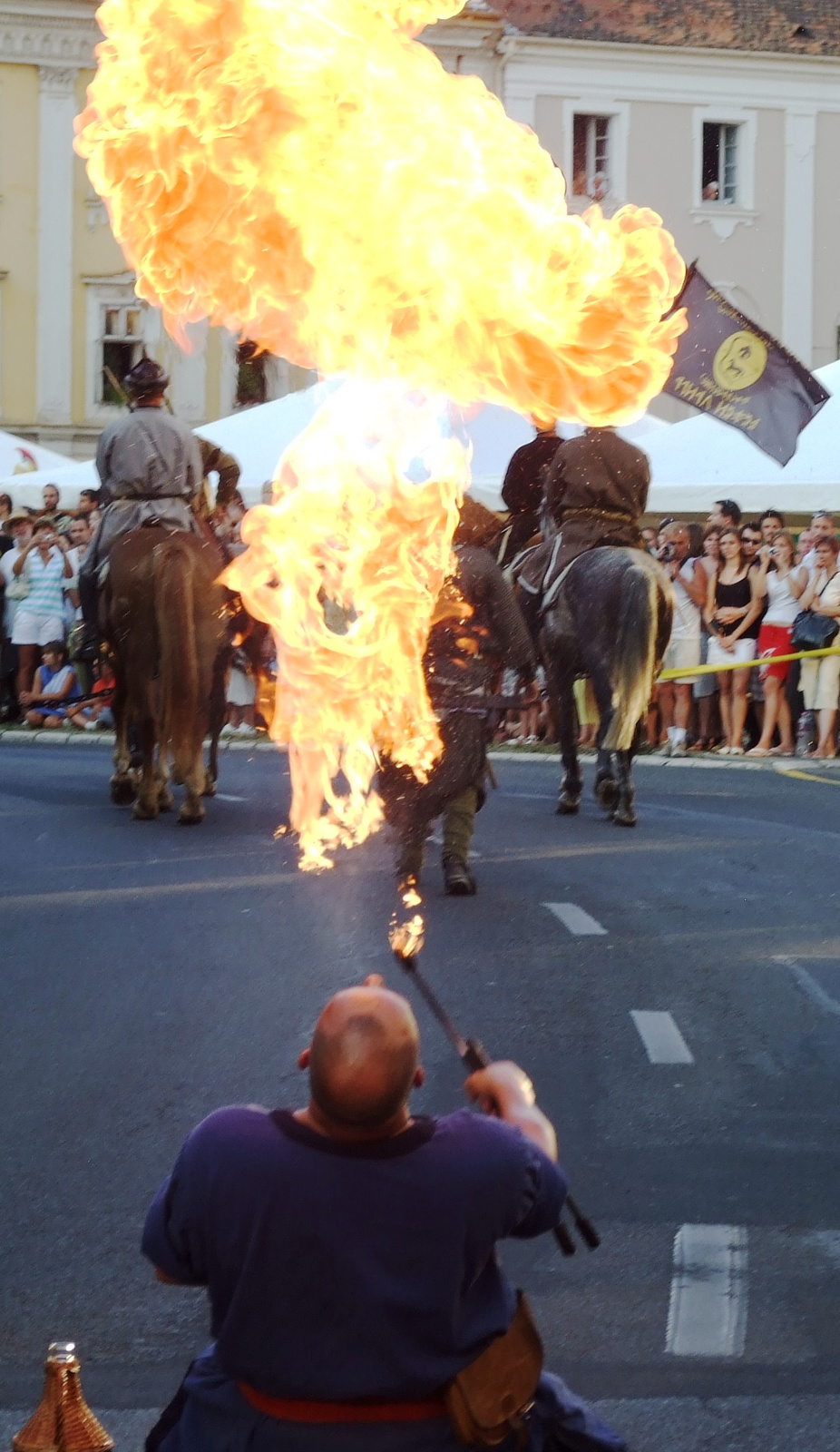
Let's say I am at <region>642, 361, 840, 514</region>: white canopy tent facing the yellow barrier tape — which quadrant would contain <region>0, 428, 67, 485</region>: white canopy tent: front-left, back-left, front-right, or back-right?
back-right

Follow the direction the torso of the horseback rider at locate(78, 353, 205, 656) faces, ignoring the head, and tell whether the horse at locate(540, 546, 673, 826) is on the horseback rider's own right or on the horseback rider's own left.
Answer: on the horseback rider's own right

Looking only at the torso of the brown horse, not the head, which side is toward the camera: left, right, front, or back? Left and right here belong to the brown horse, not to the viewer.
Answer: back

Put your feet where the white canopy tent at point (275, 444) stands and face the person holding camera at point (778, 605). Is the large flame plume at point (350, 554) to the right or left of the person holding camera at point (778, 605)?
right

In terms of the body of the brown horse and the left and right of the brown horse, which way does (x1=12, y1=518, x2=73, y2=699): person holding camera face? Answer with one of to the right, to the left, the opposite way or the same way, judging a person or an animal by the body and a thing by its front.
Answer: the opposite way

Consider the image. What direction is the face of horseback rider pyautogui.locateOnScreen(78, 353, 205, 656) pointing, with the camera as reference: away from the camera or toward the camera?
away from the camera

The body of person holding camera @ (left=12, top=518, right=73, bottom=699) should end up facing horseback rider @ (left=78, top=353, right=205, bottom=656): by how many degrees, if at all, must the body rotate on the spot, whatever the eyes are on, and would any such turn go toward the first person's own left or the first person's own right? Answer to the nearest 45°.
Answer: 0° — they already face them

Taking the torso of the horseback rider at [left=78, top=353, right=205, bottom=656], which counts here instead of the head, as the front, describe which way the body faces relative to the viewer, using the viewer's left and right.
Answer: facing away from the viewer
